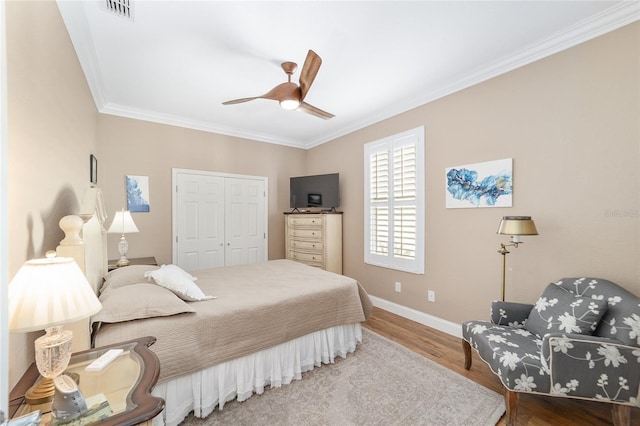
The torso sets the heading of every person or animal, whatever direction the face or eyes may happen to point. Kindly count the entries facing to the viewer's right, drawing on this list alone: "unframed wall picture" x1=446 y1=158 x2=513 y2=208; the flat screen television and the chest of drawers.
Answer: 0

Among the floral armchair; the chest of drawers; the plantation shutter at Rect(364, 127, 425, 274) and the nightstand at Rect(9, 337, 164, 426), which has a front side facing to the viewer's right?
the nightstand

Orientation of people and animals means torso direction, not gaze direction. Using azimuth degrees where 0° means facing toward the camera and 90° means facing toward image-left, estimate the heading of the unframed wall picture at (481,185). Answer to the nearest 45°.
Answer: approximately 45°

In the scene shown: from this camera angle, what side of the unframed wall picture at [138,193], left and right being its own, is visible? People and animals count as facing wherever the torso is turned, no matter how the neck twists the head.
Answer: front

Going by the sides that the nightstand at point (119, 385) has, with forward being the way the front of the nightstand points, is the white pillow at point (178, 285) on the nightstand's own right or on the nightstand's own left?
on the nightstand's own left

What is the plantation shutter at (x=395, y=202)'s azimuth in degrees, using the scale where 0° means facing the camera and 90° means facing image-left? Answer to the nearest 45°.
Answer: approximately 45°

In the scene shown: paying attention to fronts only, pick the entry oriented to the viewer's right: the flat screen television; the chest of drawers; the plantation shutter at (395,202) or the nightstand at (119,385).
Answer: the nightstand

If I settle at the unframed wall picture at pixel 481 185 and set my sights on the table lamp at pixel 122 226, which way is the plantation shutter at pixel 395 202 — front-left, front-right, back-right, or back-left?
front-right

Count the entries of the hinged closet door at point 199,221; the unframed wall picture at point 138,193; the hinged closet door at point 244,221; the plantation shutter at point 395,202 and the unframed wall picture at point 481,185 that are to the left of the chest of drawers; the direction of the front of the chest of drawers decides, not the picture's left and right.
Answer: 2

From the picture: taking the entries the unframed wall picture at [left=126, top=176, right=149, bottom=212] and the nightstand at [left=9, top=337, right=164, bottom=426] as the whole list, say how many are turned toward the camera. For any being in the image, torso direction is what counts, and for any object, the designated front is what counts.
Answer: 1

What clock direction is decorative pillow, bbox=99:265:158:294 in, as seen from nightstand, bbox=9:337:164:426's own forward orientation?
The decorative pillow is roughly at 9 o'clock from the nightstand.

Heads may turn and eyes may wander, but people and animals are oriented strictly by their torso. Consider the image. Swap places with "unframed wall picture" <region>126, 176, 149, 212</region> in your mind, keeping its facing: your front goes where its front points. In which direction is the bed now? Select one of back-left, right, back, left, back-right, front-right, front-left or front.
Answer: front

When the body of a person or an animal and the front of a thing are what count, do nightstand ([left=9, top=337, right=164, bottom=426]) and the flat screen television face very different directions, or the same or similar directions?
very different directions

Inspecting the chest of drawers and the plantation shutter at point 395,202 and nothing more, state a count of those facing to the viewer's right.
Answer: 0

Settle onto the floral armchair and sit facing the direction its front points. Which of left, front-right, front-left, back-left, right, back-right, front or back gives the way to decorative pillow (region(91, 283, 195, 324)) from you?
front

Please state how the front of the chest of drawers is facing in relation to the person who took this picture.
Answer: facing the viewer and to the left of the viewer

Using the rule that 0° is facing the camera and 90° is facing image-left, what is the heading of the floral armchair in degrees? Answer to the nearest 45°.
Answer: approximately 45°
